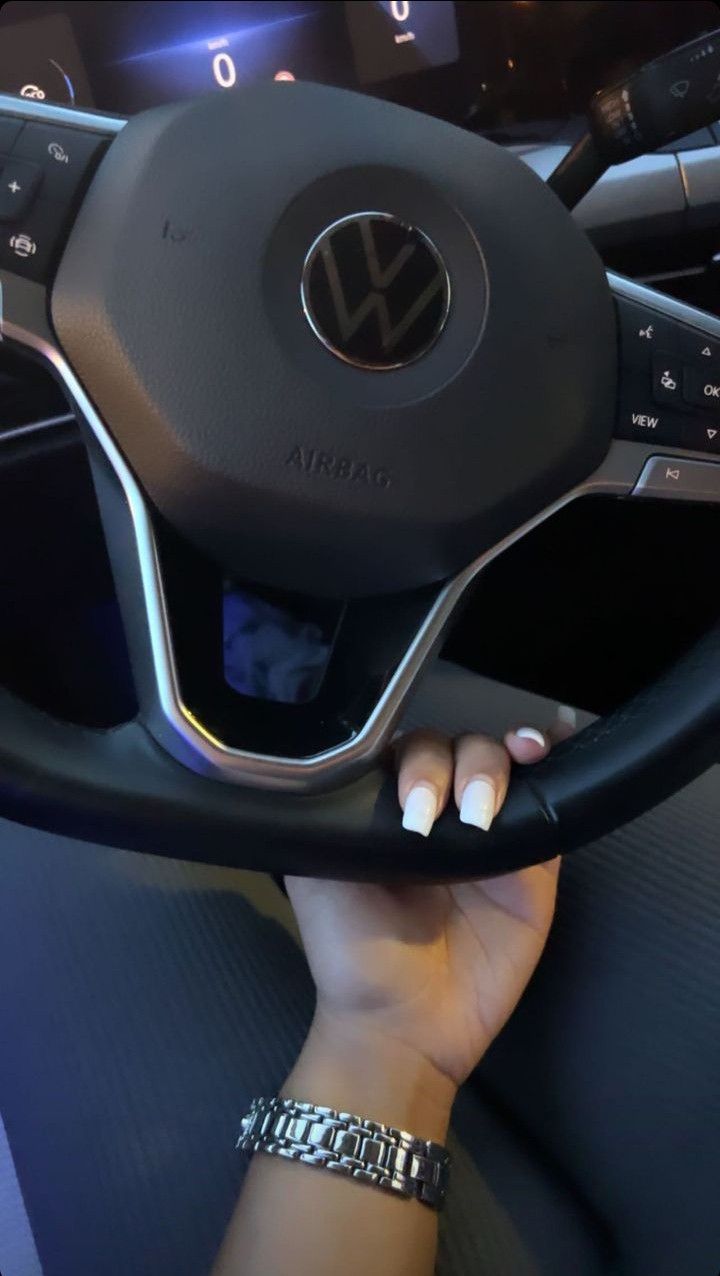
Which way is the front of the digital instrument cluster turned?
toward the camera
